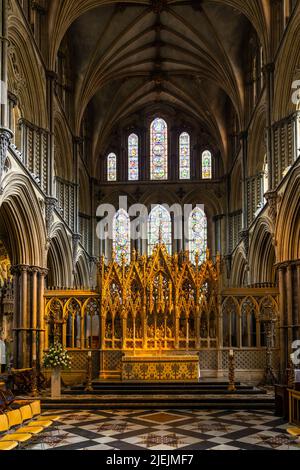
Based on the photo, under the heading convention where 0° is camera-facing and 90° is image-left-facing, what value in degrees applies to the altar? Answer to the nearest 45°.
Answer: approximately 0°

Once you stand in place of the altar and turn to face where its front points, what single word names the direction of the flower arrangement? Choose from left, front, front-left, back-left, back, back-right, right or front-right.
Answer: front-right

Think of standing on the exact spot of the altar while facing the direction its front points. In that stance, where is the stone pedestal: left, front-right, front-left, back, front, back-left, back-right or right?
front-right
